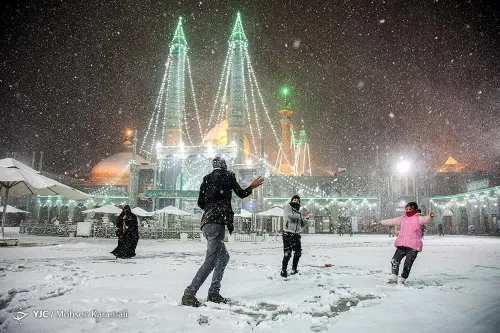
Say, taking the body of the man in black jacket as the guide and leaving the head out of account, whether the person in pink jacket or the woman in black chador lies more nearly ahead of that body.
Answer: the person in pink jacket

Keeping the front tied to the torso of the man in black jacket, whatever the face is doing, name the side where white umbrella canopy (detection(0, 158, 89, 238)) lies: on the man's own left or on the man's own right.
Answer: on the man's own left

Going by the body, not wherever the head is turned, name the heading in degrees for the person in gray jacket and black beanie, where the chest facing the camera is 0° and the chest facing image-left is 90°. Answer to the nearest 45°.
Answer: approximately 315°

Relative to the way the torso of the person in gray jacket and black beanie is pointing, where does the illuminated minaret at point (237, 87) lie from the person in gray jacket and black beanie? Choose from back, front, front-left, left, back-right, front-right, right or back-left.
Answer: back-left

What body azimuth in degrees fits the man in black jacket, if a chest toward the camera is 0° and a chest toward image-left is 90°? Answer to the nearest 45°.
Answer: approximately 225°

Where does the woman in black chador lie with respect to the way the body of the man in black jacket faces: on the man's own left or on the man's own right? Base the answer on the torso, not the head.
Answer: on the man's own left
